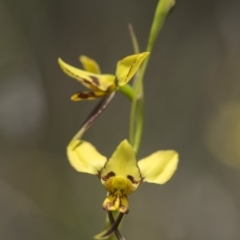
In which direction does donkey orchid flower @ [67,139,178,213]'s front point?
toward the camera
